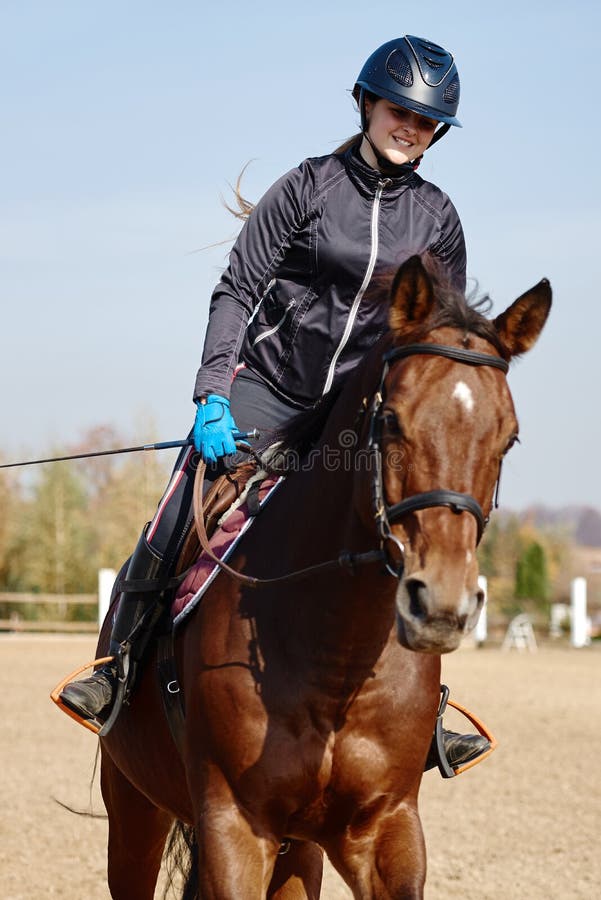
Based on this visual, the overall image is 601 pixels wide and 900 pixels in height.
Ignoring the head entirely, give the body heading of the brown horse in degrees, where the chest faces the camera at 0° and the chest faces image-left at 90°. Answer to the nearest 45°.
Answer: approximately 315°

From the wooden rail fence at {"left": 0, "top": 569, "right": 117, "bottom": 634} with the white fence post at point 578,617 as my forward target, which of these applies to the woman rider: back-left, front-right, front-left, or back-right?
front-right

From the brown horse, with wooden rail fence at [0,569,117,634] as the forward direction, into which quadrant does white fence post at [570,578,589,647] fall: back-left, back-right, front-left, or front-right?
front-right

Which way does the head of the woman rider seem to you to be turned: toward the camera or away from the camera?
toward the camera

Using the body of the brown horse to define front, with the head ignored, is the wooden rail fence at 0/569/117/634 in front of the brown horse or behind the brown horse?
behind

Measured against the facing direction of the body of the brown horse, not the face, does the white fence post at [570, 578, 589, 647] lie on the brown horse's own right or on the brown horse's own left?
on the brown horse's own left
